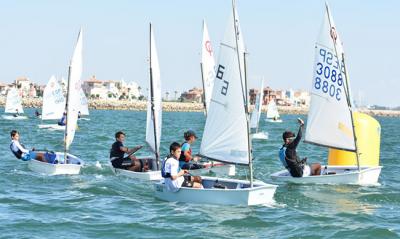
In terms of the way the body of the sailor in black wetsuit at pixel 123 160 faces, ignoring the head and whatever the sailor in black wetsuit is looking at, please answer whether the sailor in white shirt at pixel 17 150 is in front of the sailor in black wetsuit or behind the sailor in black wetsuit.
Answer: behind

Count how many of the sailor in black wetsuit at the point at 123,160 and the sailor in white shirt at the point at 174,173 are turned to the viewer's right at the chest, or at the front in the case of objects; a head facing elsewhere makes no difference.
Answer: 2

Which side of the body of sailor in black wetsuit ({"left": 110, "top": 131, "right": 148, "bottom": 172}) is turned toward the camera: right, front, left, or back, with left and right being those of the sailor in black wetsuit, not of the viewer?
right

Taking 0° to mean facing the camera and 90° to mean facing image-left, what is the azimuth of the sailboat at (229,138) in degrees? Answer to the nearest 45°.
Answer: approximately 315°

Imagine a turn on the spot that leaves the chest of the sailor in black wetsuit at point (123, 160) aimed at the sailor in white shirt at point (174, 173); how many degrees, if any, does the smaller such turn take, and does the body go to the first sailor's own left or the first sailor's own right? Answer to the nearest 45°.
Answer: approximately 90° to the first sailor's own right

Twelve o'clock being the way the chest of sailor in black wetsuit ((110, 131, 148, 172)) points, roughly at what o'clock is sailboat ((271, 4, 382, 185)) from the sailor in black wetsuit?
The sailboat is roughly at 12 o'clock from the sailor in black wetsuit.

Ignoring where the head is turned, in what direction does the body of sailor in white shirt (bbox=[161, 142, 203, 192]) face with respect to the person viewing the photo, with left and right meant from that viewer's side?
facing to the right of the viewer
